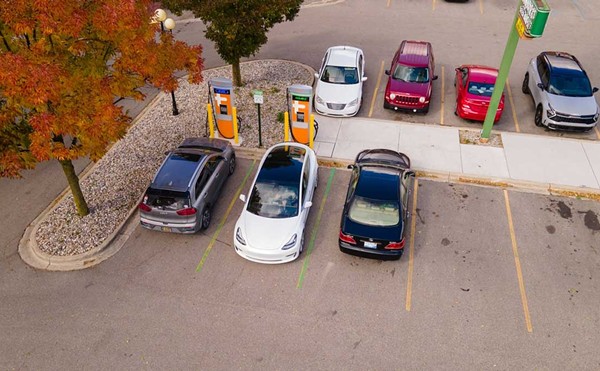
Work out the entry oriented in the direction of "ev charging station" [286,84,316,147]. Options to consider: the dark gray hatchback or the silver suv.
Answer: the dark gray hatchback

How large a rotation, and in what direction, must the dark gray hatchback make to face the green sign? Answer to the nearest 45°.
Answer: approximately 45° to its right

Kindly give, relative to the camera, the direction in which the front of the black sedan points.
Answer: facing away from the viewer

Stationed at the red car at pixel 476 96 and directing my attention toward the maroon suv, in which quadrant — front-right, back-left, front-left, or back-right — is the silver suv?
back-right

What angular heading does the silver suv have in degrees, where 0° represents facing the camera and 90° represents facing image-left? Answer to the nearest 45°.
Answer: approximately 315°

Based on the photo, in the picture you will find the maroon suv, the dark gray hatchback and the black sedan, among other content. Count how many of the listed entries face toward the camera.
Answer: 1

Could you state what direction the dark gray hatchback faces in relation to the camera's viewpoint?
facing away from the viewer and to the right of the viewer

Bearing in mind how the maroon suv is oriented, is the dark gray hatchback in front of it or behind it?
in front

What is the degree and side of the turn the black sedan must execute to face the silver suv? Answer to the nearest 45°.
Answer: approximately 45° to its right

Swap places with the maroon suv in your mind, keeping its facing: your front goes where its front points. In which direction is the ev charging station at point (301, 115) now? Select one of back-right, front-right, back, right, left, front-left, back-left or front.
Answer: front-right

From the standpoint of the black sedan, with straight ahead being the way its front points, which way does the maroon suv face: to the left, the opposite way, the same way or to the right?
the opposite way

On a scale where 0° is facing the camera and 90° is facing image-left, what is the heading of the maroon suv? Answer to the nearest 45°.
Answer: approximately 0°

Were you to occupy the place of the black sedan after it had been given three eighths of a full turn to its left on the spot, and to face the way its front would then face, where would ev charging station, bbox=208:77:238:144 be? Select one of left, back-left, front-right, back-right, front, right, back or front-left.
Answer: right

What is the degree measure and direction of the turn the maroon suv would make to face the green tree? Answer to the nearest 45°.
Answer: approximately 90° to its right

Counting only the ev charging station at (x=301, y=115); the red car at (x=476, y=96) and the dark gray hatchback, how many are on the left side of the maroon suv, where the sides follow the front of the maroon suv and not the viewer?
1
